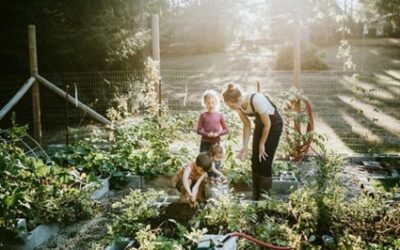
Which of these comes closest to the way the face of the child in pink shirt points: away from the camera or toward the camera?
toward the camera

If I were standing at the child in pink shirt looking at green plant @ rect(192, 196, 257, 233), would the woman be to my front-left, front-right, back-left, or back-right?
front-left

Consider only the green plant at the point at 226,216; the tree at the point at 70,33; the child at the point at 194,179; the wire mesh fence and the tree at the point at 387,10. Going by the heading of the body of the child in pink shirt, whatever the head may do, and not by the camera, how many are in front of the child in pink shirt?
2

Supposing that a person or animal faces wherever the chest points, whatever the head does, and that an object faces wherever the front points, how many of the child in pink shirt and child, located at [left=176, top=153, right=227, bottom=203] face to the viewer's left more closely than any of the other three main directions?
0

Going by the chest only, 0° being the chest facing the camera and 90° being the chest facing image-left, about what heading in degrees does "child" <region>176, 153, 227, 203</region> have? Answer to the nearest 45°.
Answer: approximately 315°

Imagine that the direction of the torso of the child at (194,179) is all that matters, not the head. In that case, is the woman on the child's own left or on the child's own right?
on the child's own left

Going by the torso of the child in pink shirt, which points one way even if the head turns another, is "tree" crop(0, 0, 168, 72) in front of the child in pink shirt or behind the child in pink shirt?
behind

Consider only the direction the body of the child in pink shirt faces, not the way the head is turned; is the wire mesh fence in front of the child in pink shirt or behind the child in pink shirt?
behind

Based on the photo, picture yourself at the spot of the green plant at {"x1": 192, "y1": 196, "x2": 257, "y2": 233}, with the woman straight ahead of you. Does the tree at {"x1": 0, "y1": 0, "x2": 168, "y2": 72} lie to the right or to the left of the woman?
left

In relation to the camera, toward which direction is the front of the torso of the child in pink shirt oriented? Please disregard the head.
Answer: toward the camera

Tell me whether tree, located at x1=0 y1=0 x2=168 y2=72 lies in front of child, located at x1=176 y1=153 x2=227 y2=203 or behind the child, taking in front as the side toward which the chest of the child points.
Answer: behind

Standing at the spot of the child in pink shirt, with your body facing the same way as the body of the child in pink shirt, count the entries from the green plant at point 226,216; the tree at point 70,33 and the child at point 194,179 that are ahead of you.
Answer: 2

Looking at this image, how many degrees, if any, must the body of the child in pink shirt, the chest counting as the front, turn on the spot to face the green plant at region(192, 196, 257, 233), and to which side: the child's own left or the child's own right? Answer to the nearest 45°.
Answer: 0° — they already face it

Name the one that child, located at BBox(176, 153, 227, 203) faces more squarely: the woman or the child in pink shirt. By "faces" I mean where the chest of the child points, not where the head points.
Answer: the woman

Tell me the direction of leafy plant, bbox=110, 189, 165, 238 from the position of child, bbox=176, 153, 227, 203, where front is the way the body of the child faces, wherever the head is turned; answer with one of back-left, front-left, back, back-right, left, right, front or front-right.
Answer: right
